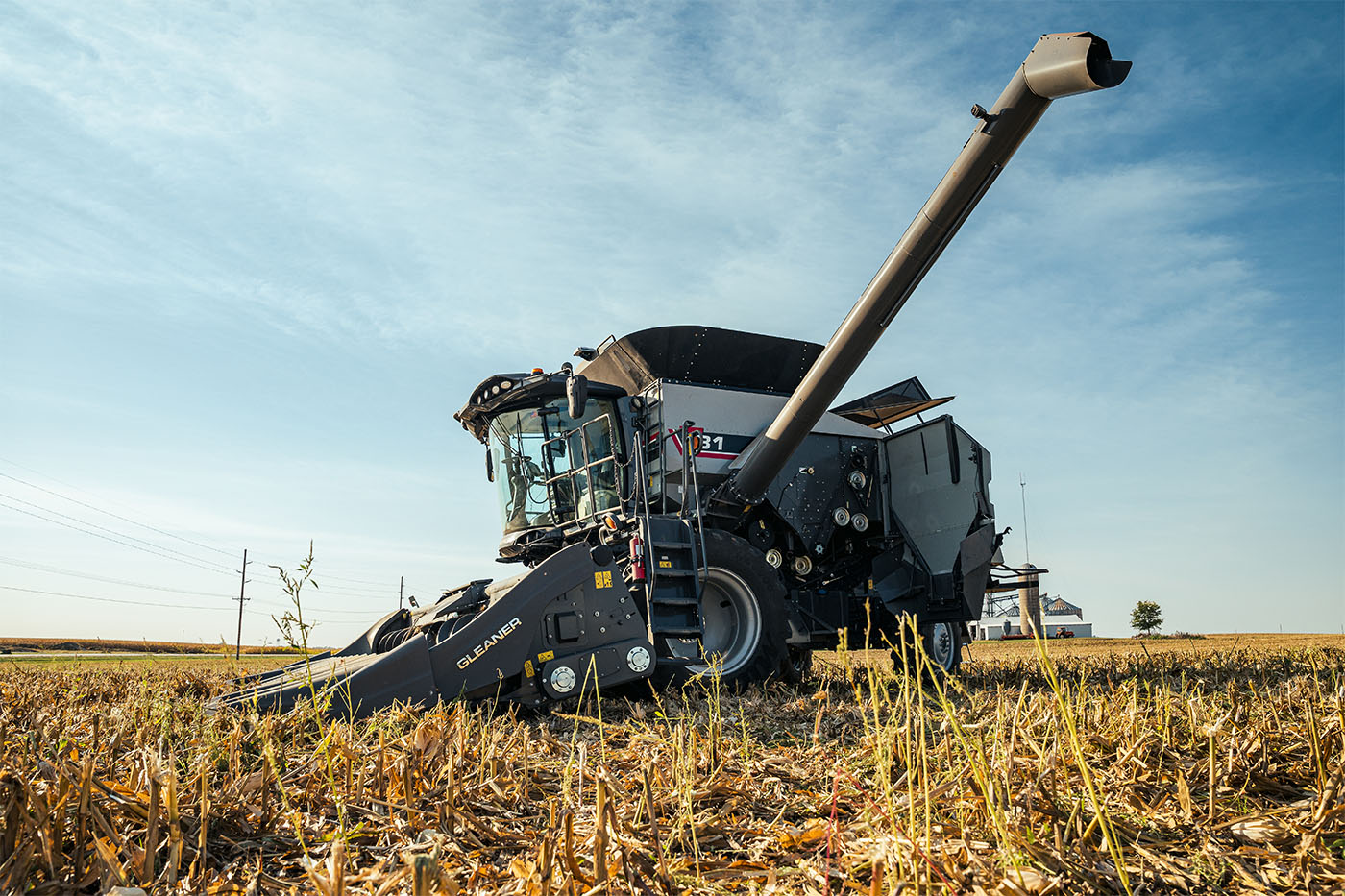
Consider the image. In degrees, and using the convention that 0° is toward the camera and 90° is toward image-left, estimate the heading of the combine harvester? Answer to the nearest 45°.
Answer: approximately 45°
